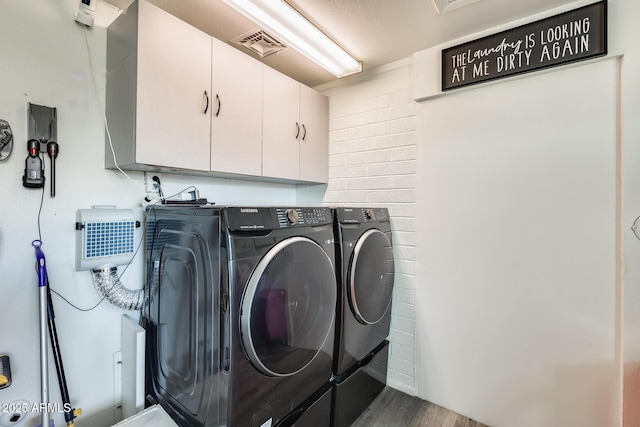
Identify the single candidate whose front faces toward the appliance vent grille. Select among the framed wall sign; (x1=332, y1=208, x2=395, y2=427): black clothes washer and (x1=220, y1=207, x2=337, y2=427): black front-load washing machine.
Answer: the framed wall sign

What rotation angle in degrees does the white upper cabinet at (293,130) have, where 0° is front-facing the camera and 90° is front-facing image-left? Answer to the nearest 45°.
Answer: approximately 315°

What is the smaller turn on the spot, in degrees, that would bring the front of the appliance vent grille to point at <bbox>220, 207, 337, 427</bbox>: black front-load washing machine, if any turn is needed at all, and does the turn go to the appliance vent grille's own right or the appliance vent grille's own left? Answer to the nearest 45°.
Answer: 0° — it already faces it
